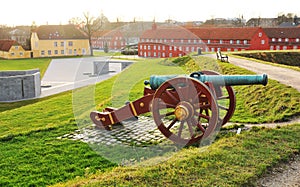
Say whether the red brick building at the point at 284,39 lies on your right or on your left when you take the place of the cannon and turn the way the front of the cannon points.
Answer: on your left

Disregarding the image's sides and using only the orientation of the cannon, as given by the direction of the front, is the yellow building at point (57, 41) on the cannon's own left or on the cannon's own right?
on the cannon's own left

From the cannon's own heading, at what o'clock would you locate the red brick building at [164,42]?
The red brick building is roughly at 9 o'clock from the cannon.

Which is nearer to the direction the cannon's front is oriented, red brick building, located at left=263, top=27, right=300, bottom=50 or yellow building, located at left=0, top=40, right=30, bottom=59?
the red brick building

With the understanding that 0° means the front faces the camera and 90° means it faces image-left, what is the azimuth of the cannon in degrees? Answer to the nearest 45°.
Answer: approximately 270°

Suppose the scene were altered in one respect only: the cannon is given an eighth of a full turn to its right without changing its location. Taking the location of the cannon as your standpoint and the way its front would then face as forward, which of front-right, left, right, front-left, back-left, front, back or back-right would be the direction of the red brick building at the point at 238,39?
back-left

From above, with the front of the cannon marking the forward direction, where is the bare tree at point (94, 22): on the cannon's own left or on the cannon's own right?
on the cannon's own left
